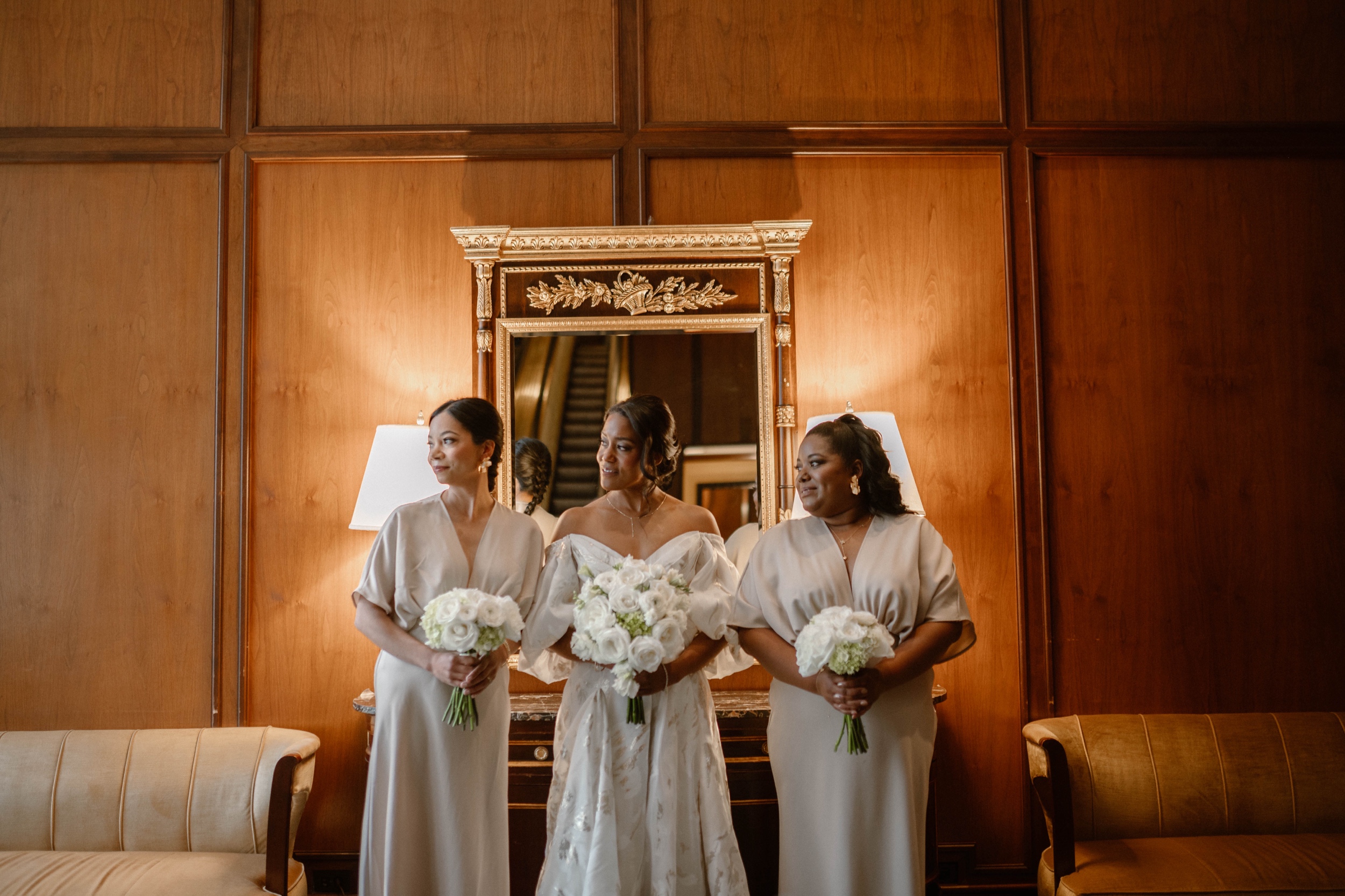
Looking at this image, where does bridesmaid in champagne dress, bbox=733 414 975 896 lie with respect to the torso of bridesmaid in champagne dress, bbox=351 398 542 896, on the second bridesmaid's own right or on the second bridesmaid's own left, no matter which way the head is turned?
on the second bridesmaid's own left

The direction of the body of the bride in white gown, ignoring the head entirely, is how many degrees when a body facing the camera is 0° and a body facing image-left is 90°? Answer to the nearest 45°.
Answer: approximately 0°

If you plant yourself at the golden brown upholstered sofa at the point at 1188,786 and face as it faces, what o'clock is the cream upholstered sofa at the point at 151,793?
the cream upholstered sofa at the point at 151,793 is roughly at 2 o'clock from the golden brown upholstered sofa at the point at 1188,786.

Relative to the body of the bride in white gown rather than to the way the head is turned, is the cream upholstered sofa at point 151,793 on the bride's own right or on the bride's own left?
on the bride's own right

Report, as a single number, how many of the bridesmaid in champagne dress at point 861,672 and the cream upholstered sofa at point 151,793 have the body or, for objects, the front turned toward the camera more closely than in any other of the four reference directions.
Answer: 2
